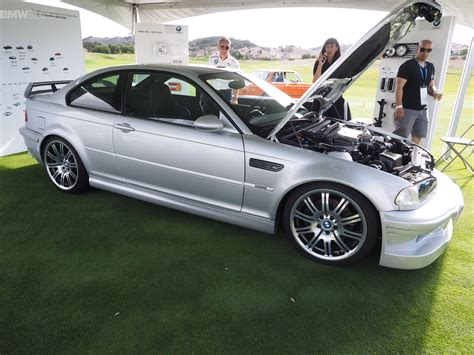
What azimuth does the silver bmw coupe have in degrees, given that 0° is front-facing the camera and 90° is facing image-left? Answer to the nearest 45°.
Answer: approximately 315°

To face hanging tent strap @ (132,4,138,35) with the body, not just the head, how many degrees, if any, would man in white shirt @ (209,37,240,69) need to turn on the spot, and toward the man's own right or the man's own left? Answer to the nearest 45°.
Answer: approximately 135° to the man's own right

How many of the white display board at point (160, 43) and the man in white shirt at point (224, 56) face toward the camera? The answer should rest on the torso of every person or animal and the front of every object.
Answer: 2

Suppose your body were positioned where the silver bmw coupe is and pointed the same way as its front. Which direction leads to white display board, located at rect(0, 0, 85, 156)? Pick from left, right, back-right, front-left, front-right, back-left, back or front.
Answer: back

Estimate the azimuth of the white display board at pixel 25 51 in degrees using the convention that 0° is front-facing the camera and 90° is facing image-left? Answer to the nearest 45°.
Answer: approximately 315°

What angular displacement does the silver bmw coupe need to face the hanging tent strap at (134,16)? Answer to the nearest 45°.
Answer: approximately 180°

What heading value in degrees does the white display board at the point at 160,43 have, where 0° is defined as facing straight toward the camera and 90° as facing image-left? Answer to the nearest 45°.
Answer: approximately 0°

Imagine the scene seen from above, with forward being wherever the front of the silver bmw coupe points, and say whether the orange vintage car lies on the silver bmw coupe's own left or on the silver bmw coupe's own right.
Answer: on the silver bmw coupe's own left

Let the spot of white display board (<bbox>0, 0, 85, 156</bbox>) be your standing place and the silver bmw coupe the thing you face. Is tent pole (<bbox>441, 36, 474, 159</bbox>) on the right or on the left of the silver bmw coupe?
left

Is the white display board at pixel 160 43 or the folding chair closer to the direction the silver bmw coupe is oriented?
the folding chair

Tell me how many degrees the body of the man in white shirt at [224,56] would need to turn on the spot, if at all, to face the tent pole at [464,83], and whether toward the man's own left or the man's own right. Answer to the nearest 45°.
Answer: approximately 90° to the man's own left
